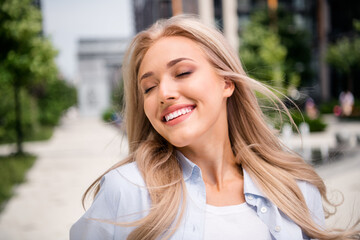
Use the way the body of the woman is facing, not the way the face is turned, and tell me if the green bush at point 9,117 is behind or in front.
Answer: behind

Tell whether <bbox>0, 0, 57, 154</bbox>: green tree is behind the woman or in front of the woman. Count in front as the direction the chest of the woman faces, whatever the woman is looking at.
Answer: behind

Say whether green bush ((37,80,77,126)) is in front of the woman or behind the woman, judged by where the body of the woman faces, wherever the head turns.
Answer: behind

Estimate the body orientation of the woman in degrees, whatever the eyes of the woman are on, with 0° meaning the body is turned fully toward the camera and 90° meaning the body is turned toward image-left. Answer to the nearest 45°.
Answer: approximately 0°
